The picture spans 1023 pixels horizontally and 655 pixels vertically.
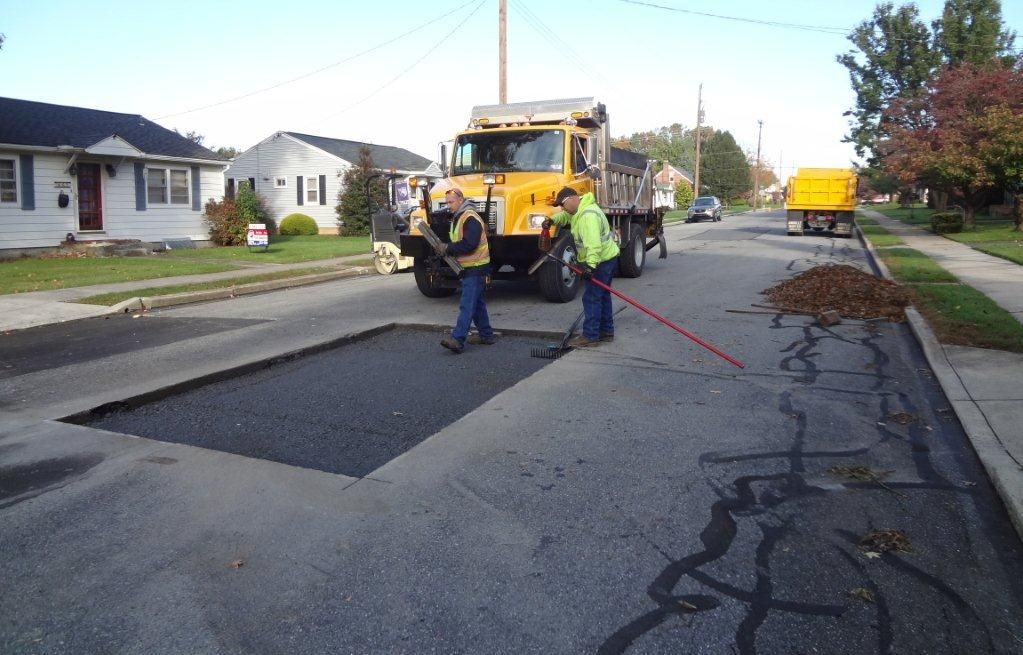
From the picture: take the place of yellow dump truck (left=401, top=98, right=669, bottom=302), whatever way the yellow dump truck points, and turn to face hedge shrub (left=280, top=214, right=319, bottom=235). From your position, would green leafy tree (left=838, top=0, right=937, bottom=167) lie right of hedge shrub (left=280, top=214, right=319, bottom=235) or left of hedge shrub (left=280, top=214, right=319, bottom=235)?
right

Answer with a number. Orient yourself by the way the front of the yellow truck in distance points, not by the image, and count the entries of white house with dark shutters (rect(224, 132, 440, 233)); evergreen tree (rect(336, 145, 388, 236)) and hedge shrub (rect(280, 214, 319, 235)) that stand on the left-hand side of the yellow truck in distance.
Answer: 3

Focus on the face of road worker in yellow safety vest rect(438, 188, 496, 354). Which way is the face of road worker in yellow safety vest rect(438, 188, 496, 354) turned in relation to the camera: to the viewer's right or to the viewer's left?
to the viewer's left

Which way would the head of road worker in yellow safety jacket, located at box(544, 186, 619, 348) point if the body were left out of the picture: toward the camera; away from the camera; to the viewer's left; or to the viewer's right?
to the viewer's left

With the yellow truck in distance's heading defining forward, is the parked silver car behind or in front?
in front

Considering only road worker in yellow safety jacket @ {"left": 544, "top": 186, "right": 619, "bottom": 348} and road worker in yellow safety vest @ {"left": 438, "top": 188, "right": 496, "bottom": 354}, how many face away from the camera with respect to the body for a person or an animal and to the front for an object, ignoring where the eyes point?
0

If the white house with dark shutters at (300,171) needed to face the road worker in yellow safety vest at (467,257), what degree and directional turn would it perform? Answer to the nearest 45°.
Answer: approximately 45° to its right

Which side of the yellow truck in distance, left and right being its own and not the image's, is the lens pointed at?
back

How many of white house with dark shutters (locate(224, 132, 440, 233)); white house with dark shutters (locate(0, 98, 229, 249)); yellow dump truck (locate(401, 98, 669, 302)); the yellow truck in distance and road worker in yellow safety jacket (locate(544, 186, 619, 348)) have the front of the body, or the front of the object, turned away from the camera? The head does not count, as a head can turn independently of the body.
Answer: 1

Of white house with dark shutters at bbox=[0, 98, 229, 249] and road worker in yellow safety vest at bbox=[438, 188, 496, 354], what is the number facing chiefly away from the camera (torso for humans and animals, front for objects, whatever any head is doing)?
0

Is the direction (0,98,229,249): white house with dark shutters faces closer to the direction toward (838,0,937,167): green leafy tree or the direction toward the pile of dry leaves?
the pile of dry leaves

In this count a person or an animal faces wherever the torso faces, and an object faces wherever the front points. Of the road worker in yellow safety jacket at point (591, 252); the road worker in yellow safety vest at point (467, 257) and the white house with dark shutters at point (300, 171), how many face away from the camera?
0

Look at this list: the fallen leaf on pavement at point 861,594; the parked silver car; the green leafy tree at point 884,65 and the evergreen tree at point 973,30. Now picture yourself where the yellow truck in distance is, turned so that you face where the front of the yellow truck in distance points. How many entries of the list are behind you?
1

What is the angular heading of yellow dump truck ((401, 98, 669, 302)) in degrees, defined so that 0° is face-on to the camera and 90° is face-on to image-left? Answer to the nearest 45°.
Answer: approximately 45°

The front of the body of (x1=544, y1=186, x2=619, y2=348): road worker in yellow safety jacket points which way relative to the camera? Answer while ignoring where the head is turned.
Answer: to the viewer's left

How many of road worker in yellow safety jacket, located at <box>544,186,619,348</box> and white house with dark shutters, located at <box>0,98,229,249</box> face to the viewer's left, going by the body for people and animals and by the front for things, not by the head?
1

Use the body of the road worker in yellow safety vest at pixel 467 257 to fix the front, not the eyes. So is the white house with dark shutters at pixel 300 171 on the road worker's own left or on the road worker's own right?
on the road worker's own right
